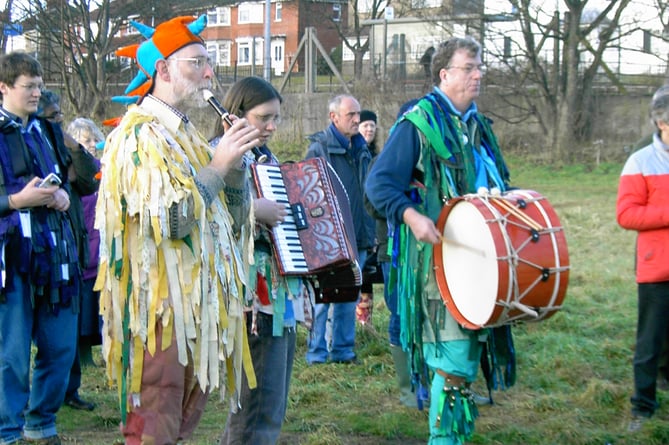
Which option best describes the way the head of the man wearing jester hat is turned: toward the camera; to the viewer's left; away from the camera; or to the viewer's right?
to the viewer's right

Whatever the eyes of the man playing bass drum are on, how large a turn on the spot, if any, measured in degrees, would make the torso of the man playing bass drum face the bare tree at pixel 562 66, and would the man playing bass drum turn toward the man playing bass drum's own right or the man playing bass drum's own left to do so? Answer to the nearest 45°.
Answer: approximately 135° to the man playing bass drum's own left

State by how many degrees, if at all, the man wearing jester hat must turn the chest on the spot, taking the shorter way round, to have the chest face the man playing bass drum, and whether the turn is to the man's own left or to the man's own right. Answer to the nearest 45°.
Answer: approximately 45° to the man's own left

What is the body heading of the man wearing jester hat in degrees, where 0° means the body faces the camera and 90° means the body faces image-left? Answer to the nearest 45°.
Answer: approximately 270°

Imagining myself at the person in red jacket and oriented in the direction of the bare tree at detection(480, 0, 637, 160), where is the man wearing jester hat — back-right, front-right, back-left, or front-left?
back-left

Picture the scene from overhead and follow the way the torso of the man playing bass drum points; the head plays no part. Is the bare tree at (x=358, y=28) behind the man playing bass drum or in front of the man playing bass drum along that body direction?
behind

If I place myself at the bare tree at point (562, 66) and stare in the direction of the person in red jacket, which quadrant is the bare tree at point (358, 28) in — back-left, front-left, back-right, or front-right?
back-right

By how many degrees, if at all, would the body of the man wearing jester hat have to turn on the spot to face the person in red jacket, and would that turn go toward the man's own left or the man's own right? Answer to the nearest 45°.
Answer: approximately 45° to the man's own left
